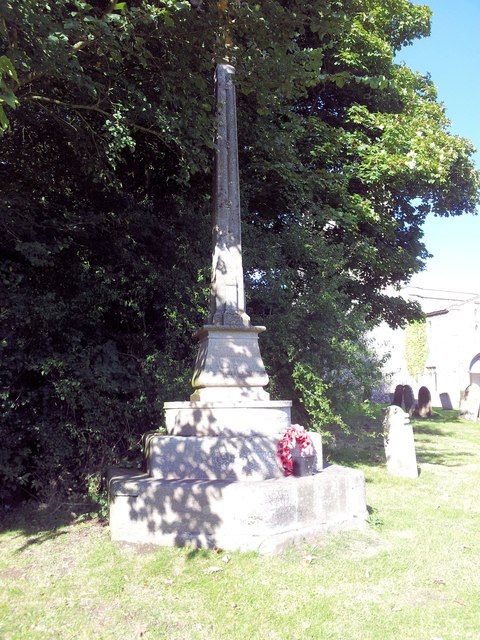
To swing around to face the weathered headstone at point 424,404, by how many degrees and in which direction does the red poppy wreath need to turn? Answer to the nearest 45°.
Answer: approximately 180°

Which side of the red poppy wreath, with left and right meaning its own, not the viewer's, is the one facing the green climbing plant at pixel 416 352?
back

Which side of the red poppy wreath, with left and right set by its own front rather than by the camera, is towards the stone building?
back

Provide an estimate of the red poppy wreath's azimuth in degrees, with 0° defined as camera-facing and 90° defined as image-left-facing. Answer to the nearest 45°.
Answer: approximately 0°

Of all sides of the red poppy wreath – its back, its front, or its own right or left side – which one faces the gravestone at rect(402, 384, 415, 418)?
back

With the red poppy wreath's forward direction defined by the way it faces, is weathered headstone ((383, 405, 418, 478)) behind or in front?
behind

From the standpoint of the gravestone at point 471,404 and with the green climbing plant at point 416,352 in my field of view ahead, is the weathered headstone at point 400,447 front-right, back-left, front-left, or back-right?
back-left
